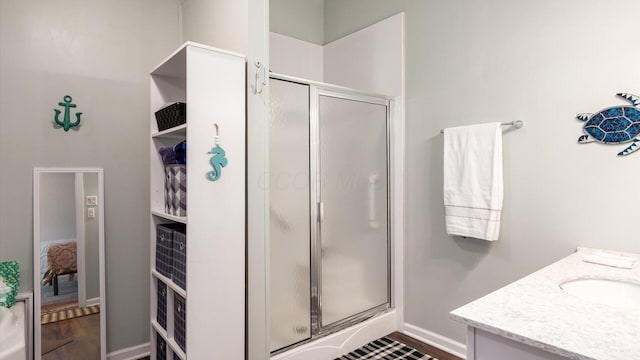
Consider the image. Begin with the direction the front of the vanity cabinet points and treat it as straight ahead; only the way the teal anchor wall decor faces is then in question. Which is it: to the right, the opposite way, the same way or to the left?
to the left

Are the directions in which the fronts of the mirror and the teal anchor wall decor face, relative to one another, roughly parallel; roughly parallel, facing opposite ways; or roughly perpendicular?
roughly parallel

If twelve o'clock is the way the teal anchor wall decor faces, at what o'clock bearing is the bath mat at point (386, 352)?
The bath mat is roughly at 10 o'clock from the teal anchor wall decor.

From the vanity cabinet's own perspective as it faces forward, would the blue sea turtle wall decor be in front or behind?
behind

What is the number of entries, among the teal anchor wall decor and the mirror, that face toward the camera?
2

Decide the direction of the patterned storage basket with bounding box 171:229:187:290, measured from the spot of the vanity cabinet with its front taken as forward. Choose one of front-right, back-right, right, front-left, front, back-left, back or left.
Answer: front-right

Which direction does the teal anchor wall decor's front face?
toward the camera

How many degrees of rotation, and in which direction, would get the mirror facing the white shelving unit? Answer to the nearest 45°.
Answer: approximately 45° to its left

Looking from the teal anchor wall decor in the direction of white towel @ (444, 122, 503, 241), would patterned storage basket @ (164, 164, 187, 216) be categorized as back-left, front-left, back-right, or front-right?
front-right

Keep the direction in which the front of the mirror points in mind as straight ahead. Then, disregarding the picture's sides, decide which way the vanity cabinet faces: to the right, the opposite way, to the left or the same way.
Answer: to the right

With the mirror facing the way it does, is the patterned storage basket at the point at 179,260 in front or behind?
in front
